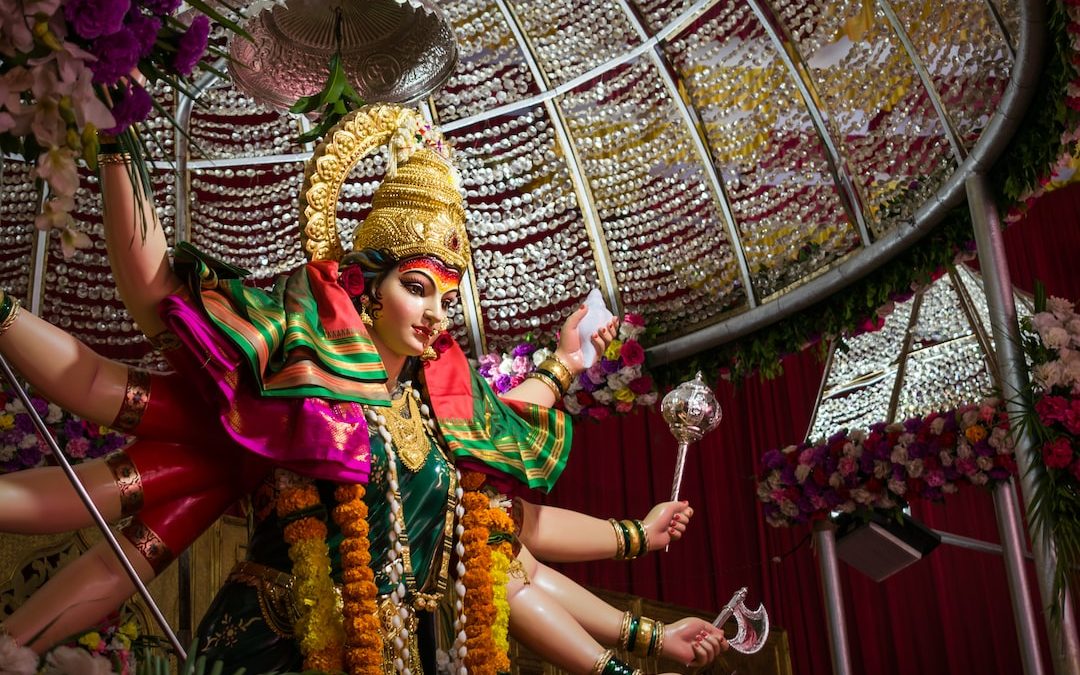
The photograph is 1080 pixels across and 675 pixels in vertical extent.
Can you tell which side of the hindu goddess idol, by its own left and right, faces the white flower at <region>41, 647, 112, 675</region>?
right

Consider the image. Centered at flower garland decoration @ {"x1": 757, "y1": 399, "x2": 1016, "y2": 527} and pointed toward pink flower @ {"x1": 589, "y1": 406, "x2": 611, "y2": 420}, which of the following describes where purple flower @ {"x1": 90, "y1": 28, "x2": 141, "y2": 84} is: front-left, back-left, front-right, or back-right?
front-left

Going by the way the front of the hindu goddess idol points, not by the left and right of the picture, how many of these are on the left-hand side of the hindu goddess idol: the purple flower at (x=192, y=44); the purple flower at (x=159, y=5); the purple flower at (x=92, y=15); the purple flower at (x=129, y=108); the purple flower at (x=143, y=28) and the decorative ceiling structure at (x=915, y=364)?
1

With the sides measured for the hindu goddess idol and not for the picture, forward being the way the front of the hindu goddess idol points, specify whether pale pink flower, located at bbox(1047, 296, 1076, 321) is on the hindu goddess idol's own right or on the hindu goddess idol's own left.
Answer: on the hindu goddess idol's own left

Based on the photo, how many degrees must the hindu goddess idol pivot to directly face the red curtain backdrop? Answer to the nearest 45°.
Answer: approximately 90° to its left

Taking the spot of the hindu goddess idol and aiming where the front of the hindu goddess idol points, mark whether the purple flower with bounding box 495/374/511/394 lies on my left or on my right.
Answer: on my left

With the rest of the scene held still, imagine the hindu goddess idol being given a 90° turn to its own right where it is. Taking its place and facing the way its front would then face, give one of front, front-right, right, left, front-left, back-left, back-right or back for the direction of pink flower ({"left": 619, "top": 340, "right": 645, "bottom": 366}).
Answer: back

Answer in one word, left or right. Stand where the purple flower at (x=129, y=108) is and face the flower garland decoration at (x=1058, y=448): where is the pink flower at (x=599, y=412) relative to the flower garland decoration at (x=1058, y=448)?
left

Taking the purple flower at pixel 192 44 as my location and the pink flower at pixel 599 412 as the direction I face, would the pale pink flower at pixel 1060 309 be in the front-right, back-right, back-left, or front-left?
front-right

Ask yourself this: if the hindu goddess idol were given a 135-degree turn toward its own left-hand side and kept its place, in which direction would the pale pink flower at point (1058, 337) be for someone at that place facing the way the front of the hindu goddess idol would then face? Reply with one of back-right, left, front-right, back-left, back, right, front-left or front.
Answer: right

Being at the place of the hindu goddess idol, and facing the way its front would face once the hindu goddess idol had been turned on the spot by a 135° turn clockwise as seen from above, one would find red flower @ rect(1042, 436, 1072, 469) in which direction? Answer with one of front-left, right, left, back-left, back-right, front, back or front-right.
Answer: back

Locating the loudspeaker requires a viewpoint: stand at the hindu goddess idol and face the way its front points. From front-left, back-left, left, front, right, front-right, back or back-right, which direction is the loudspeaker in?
left

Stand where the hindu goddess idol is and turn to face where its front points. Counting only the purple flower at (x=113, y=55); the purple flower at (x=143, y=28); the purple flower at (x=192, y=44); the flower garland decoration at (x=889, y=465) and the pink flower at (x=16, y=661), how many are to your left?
1

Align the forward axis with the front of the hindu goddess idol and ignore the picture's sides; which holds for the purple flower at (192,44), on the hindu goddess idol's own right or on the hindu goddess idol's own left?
on the hindu goddess idol's own right

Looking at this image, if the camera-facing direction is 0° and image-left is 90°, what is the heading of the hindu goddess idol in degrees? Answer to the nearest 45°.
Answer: approximately 315°

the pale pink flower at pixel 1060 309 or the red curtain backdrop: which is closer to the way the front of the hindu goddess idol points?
the pale pink flower

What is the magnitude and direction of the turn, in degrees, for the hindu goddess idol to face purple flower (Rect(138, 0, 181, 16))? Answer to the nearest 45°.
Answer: approximately 45° to its right
